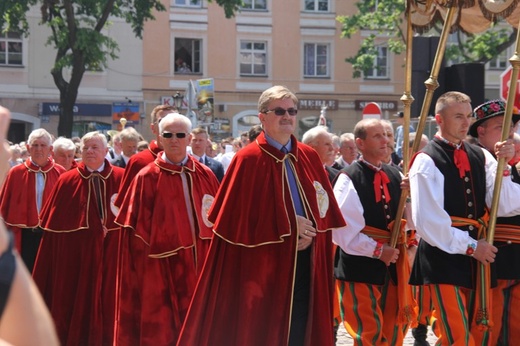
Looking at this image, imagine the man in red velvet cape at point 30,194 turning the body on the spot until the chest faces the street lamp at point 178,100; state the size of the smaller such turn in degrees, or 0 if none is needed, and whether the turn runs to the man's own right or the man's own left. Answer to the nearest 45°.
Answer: approximately 180°

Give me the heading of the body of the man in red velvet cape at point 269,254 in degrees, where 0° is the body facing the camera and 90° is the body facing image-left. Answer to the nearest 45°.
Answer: approximately 315°

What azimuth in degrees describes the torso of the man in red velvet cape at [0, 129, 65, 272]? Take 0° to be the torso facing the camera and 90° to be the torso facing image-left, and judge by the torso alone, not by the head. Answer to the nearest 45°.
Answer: approximately 0°

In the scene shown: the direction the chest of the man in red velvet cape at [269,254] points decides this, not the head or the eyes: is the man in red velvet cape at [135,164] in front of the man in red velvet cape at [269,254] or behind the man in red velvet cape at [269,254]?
behind

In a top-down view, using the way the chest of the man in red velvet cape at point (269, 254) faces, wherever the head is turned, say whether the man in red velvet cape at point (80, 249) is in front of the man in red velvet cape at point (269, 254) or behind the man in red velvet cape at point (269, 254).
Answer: behind
